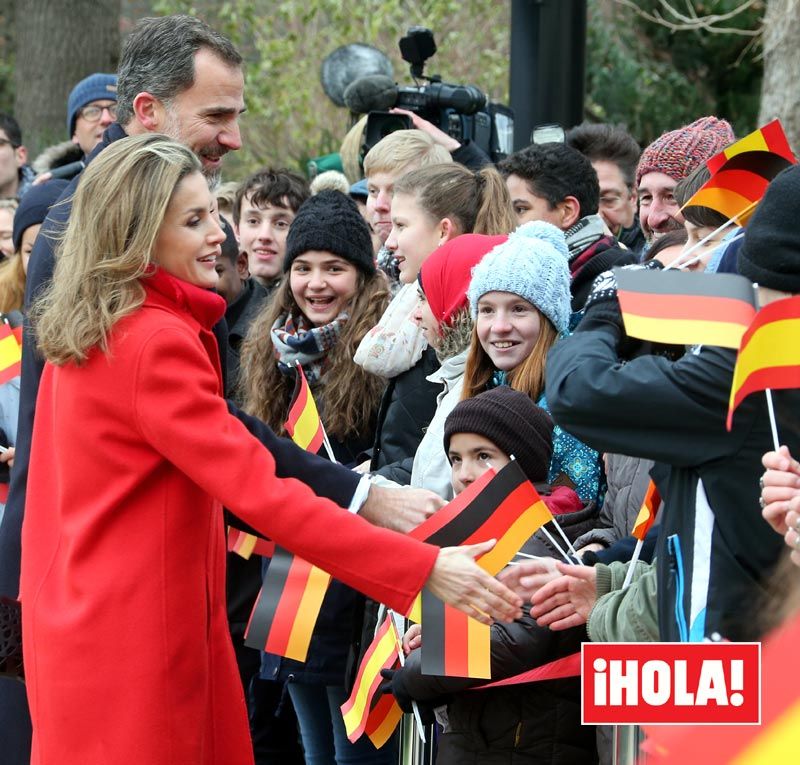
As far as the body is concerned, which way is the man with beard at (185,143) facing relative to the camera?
to the viewer's right

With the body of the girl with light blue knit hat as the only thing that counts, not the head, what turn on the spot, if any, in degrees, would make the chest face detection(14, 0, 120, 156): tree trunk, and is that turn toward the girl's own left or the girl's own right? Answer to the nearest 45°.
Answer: approximately 90° to the girl's own right

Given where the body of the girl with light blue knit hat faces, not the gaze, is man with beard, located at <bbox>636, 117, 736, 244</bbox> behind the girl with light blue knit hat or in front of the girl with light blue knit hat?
behind

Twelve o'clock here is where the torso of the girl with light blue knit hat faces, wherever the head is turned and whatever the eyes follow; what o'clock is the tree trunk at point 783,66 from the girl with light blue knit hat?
The tree trunk is roughly at 5 o'clock from the girl with light blue knit hat.

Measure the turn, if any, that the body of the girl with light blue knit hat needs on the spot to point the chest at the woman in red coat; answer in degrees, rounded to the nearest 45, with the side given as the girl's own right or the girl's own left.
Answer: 0° — they already face them

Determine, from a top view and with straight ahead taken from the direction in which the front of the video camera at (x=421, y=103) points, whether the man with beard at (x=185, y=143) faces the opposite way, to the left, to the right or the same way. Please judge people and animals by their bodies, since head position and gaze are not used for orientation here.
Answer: the opposite way

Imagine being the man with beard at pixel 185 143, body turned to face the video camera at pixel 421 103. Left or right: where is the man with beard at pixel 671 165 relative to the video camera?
right

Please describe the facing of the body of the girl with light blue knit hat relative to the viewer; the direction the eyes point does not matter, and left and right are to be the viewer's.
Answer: facing the viewer and to the left of the viewer

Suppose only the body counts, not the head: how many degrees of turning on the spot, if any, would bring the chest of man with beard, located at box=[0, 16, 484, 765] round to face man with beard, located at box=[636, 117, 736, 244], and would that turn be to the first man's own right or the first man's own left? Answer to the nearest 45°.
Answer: approximately 45° to the first man's own left

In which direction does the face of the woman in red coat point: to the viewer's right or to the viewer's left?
to the viewer's right

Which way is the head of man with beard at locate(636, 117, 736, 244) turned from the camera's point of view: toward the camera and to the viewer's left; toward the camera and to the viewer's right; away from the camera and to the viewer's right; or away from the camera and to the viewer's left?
toward the camera and to the viewer's left

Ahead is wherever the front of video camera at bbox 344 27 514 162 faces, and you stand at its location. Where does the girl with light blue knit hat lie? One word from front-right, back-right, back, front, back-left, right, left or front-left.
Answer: left

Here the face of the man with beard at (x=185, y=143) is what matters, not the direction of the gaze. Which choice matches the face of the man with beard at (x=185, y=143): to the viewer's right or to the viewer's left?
to the viewer's right

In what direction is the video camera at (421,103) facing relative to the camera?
to the viewer's left

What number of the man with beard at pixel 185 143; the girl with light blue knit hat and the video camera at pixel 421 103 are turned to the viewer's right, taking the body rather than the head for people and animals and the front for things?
1

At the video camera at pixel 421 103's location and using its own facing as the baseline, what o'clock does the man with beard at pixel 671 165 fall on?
The man with beard is roughly at 8 o'clock from the video camera.
